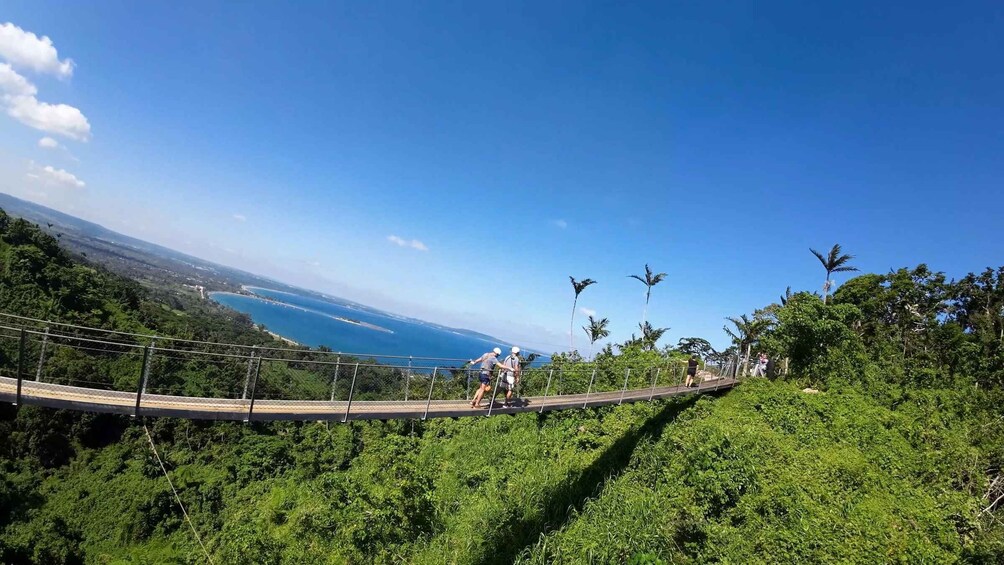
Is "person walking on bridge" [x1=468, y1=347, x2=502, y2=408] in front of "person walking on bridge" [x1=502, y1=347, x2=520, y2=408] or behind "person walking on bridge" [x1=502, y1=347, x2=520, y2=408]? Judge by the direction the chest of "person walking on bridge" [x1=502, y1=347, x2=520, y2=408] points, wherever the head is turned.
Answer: in front

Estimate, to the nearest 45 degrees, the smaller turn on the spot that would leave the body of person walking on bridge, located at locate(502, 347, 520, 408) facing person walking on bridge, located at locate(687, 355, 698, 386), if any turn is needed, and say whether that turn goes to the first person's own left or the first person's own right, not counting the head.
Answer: approximately 180°

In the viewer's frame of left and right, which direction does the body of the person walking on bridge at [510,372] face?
facing the viewer and to the left of the viewer
